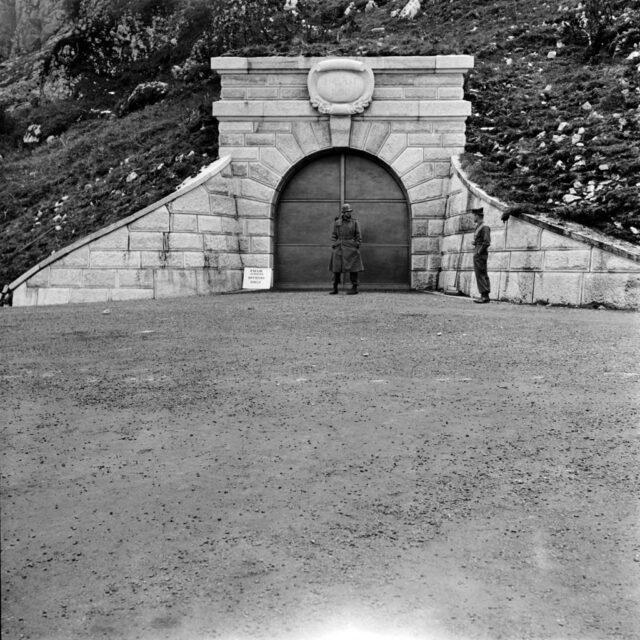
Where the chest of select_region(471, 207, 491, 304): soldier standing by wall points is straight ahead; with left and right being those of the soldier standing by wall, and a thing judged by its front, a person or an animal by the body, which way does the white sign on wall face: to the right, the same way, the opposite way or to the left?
to the left

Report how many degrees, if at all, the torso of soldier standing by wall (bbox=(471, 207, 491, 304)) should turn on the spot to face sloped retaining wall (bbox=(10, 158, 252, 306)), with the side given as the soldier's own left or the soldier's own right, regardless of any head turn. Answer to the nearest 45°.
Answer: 0° — they already face it

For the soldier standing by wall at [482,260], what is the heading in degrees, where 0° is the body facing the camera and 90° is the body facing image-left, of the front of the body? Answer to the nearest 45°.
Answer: approximately 90°

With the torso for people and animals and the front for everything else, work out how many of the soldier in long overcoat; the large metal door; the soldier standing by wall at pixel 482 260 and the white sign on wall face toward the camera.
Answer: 3

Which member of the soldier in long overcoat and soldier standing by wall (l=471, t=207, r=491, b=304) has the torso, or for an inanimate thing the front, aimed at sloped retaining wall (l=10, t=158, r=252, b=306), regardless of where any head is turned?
the soldier standing by wall

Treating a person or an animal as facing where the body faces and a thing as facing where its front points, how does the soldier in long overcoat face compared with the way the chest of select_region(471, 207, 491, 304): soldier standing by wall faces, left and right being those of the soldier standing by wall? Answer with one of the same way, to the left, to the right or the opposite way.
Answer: to the left

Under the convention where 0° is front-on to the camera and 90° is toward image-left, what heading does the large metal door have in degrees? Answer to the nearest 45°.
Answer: approximately 0°

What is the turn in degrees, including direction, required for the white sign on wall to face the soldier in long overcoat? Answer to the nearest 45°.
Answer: approximately 45° to its left

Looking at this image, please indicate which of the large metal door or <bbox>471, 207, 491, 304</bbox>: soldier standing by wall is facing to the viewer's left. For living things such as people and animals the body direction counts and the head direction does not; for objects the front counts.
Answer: the soldier standing by wall

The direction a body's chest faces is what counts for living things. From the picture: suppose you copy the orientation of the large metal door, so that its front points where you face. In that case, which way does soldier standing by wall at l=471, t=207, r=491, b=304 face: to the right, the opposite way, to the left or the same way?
to the right

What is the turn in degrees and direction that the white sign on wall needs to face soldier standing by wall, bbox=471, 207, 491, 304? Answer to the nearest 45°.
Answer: approximately 45° to its left

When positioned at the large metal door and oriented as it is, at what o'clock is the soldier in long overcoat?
The soldier in long overcoat is roughly at 12 o'clock from the large metal door.

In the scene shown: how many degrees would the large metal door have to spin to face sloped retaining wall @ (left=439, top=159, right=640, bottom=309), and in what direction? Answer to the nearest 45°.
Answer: approximately 45° to its left
